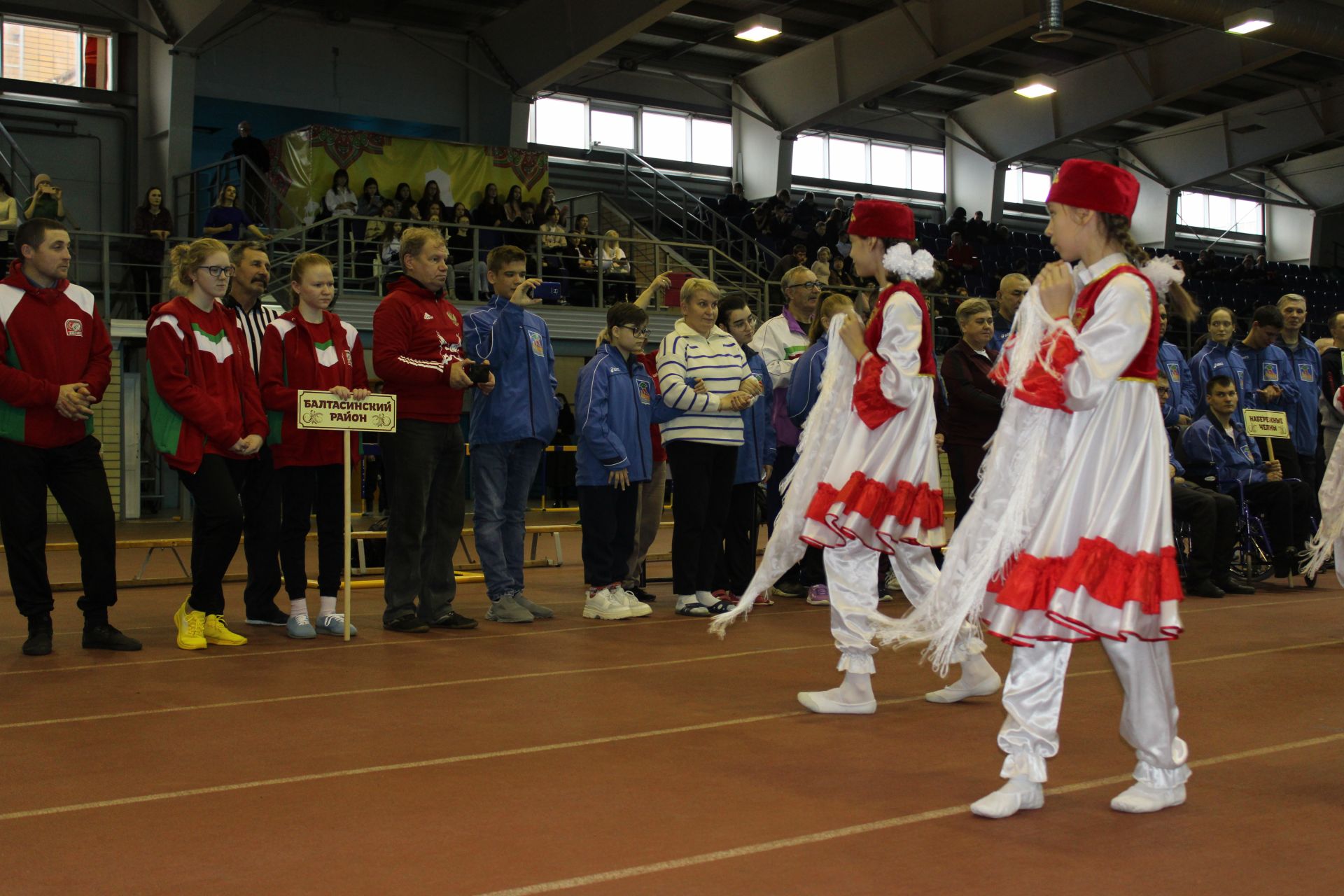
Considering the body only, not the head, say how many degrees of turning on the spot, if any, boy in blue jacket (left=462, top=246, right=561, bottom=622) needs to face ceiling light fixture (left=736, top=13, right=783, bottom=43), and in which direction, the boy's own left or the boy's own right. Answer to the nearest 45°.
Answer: approximately 135° to the boy's own left

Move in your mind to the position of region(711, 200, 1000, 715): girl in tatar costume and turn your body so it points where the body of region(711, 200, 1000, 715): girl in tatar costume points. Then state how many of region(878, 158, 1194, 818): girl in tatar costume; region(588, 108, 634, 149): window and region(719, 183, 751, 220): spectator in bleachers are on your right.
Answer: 2

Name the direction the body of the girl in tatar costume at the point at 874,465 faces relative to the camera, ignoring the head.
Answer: to the viewer's left

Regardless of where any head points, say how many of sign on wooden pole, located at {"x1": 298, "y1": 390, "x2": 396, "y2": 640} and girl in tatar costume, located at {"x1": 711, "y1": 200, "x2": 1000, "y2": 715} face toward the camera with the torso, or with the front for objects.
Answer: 1

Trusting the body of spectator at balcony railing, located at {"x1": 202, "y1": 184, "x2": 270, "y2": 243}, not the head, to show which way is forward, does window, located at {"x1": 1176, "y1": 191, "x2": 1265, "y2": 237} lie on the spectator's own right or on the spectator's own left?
on the spectator's own left

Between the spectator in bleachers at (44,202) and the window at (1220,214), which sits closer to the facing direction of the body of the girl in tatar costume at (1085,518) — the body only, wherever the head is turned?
the spectator in bleachers

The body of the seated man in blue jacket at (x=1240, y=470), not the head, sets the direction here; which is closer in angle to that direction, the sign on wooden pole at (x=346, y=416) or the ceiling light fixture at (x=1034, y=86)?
the sign on wooden pole

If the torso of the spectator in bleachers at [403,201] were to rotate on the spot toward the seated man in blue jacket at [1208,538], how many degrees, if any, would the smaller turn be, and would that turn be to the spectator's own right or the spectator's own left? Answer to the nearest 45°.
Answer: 0° — they already face them

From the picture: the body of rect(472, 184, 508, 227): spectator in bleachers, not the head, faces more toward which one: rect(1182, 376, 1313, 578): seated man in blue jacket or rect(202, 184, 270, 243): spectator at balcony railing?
the seated man in blue jacket
